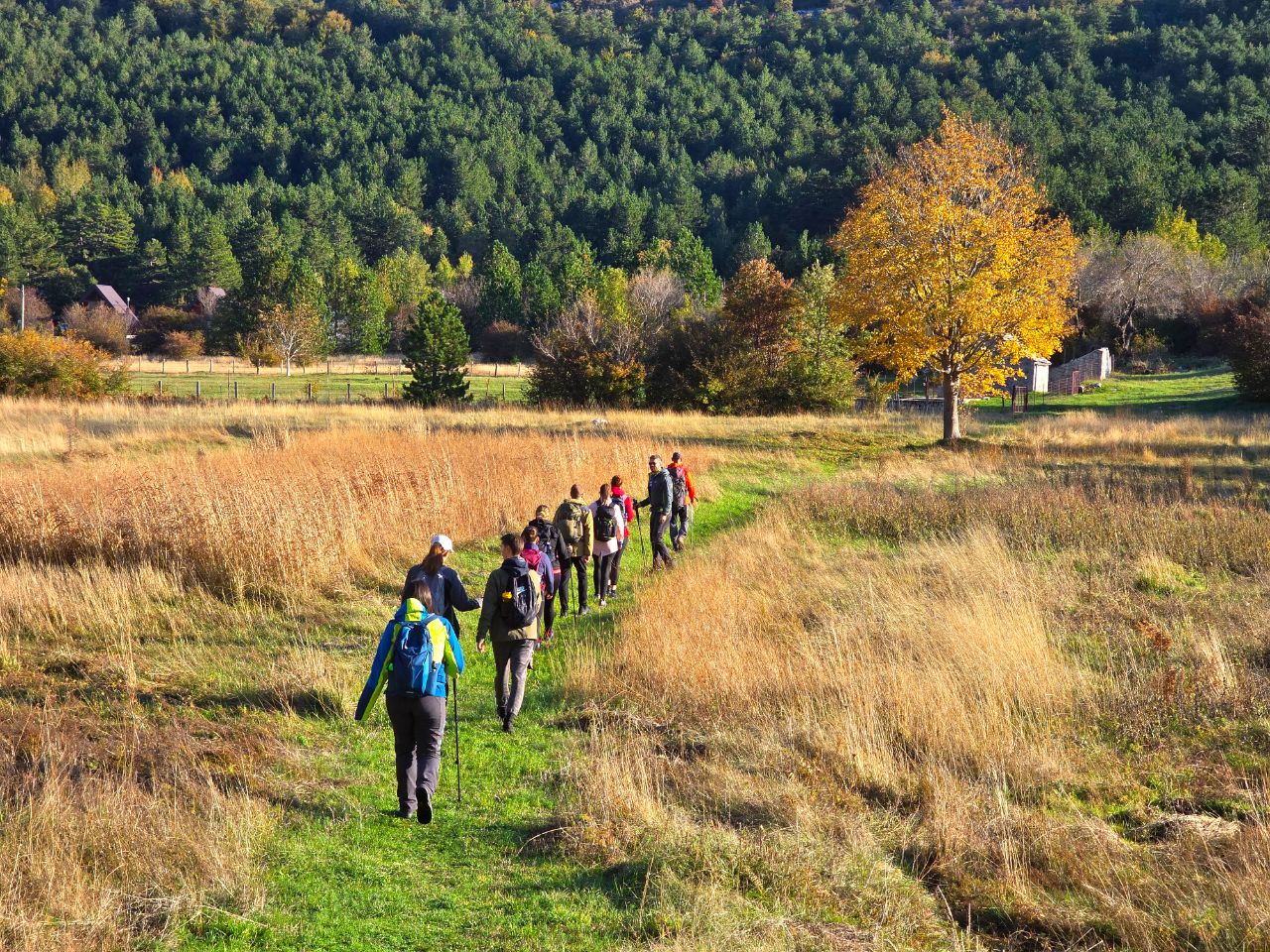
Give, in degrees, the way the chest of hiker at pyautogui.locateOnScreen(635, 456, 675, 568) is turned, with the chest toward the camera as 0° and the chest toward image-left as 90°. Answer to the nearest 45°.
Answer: approximately 45°

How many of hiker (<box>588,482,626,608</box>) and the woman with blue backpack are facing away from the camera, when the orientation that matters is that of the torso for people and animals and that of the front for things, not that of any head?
2

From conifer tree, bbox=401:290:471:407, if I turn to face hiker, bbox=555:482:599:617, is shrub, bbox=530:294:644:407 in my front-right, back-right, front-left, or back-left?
front-left

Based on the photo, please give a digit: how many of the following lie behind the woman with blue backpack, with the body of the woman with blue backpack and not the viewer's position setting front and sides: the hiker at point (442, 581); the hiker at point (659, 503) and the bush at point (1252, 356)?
0

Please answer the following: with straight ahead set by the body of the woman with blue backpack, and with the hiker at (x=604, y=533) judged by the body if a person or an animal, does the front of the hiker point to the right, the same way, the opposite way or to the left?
the same way

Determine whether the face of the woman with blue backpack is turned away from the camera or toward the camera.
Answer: away from the camera

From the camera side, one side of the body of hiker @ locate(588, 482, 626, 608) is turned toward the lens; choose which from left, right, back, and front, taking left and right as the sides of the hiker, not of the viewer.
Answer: back

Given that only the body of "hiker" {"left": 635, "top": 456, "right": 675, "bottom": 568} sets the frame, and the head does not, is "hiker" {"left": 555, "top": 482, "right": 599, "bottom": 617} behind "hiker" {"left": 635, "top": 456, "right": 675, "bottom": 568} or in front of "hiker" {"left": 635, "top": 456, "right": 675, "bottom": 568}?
in front

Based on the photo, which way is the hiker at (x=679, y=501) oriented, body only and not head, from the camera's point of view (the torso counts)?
away from the camera

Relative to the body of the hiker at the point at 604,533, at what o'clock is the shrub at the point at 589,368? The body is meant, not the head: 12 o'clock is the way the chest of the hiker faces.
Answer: The shrub is roughly at 12 o'clock from the hiker.

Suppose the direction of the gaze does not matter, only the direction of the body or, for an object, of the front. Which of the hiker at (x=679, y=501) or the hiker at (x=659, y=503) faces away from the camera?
the hiker at (x=679, y=501)

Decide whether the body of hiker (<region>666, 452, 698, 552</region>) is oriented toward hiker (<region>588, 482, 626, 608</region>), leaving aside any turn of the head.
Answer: no

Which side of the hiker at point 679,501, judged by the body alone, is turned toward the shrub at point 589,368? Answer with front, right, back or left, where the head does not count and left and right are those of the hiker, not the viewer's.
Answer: front

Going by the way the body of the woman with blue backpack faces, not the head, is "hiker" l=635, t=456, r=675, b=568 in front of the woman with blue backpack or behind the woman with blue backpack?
in front

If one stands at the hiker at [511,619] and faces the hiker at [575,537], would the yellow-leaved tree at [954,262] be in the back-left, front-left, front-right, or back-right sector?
front-right

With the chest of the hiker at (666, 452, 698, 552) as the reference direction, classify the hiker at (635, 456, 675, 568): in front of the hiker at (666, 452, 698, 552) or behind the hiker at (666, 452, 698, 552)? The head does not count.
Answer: behind

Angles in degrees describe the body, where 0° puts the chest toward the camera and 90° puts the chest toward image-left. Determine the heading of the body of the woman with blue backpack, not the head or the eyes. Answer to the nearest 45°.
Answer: approximately 180°
